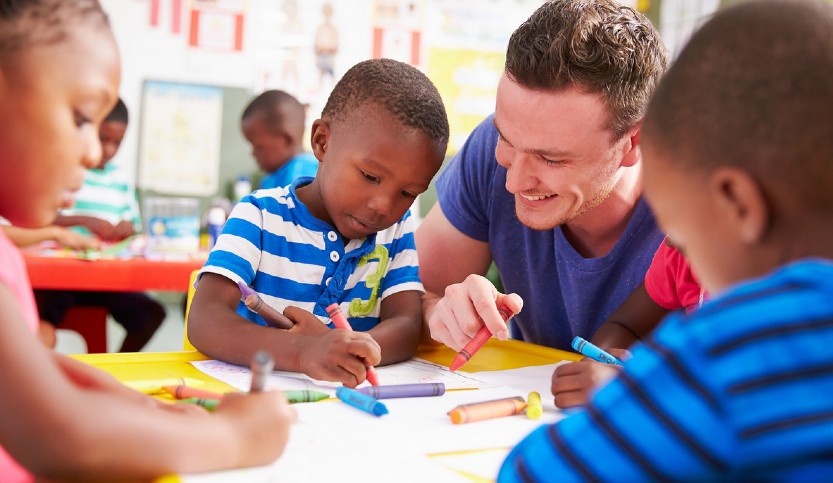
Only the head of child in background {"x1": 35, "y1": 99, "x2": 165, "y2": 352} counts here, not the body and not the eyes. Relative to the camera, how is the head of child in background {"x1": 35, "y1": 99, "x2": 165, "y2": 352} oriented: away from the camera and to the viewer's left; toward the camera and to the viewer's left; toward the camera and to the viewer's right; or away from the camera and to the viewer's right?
toward the camera and to the viewer's left

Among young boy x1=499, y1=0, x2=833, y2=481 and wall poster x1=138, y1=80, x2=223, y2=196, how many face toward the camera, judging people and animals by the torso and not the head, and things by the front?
1

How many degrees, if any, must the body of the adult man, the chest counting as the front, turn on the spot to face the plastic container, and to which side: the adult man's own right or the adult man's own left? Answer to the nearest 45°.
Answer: approximately 90° to the adult man's own right

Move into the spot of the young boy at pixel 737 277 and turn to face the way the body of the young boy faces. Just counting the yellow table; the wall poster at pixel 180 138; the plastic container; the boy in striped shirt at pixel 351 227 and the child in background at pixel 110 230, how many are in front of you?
5

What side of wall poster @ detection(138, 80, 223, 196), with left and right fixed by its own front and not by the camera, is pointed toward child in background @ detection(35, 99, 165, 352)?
front

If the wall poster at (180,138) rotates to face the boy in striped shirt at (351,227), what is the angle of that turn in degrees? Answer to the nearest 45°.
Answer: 0° — it already faces them

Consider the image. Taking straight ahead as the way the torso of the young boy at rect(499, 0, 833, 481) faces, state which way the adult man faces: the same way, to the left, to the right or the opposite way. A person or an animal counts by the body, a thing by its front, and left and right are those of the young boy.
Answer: to the left

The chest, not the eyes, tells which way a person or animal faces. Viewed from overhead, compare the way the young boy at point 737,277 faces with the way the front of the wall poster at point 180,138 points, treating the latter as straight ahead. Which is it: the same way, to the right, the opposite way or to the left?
the opposite way

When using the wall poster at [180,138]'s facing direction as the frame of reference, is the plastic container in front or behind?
in front

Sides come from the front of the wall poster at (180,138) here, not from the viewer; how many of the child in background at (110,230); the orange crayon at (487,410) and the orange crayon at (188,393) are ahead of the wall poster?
3

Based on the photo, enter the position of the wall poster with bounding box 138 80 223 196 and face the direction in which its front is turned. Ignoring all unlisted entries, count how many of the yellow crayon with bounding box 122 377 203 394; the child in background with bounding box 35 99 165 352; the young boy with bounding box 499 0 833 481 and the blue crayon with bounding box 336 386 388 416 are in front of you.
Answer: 4

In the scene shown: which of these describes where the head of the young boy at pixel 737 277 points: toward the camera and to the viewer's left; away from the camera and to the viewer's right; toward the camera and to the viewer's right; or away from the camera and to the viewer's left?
away from the camera and to the viewer's left

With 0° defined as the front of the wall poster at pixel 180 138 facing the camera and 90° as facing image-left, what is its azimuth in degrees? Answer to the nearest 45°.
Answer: approximately 0°

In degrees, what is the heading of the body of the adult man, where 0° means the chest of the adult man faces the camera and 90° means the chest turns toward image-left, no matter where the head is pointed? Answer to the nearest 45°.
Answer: approximately 45°
